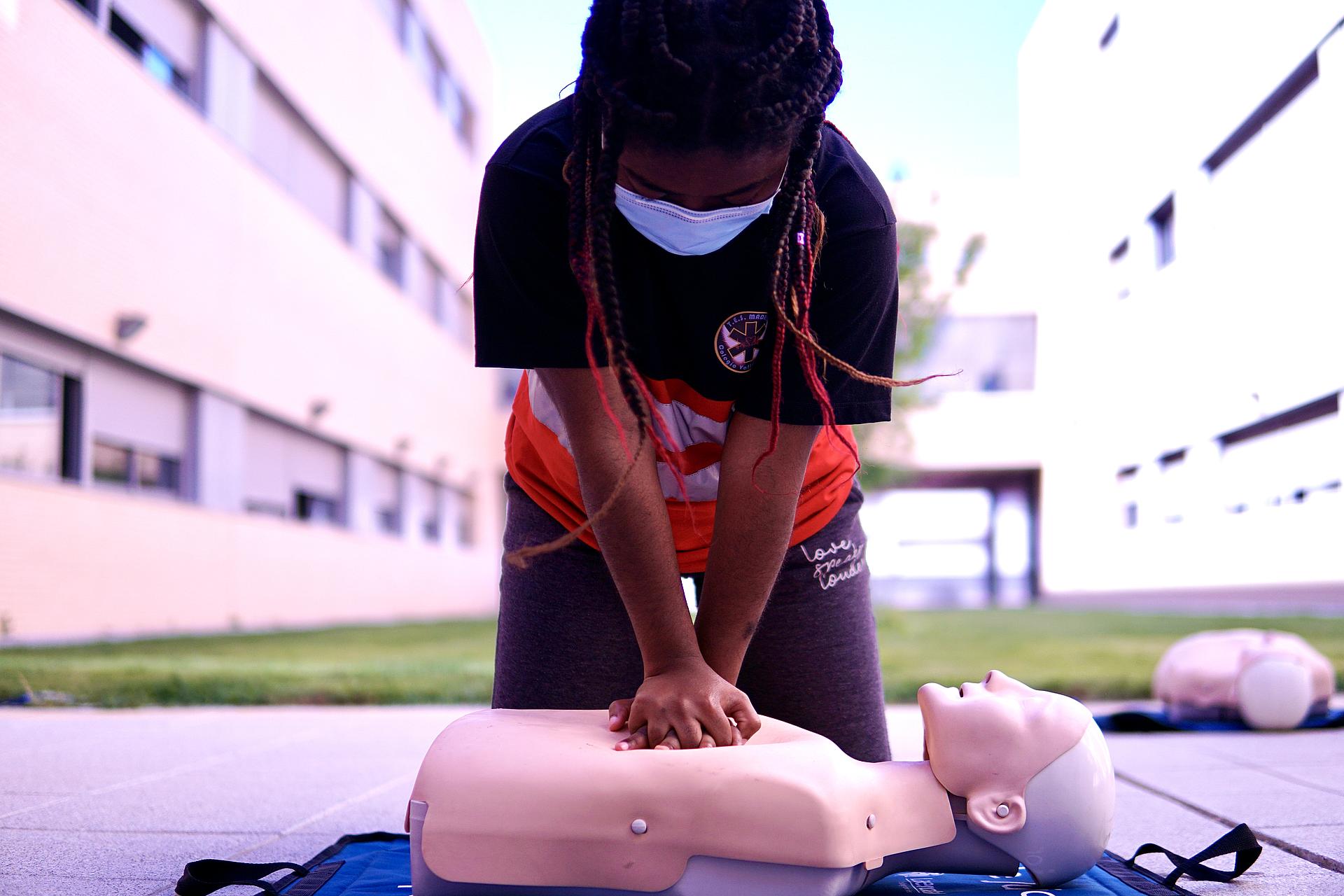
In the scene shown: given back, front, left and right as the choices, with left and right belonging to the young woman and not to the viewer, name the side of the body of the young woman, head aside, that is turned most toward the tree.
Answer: back

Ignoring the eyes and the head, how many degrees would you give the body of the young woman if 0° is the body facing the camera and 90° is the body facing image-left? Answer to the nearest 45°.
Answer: approximately 0°

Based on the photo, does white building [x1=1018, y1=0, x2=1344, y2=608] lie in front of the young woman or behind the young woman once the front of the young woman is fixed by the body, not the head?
behind

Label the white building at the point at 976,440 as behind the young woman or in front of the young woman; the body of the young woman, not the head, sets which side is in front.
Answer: behind
